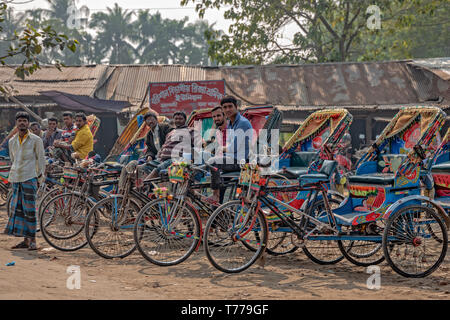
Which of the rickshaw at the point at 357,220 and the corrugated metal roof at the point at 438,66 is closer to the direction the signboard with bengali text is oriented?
the rickshaw

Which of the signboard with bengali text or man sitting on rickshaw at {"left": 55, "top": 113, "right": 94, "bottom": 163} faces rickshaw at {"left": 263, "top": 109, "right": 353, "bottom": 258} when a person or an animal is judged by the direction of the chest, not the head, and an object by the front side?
the signboard with bengali text

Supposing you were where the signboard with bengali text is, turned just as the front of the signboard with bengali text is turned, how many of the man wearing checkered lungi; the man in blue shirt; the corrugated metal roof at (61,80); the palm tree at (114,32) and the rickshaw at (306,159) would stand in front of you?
3

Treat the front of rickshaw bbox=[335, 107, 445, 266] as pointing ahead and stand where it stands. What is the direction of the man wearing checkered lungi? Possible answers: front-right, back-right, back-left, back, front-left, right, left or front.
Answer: front-right

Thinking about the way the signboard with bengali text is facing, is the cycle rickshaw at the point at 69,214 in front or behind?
in front

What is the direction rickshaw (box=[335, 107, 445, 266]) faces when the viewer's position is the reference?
facing the viewer and to the left of the viewer

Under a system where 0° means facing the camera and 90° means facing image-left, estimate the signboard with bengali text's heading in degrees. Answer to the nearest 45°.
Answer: approximately 0°

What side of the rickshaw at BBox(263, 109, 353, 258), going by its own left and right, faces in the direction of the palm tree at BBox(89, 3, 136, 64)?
right

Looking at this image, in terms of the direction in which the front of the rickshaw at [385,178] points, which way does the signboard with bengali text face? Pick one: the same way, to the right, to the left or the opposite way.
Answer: to the left

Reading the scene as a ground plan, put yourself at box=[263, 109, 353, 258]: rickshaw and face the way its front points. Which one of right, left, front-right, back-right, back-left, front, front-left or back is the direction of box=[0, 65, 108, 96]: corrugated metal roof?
right
